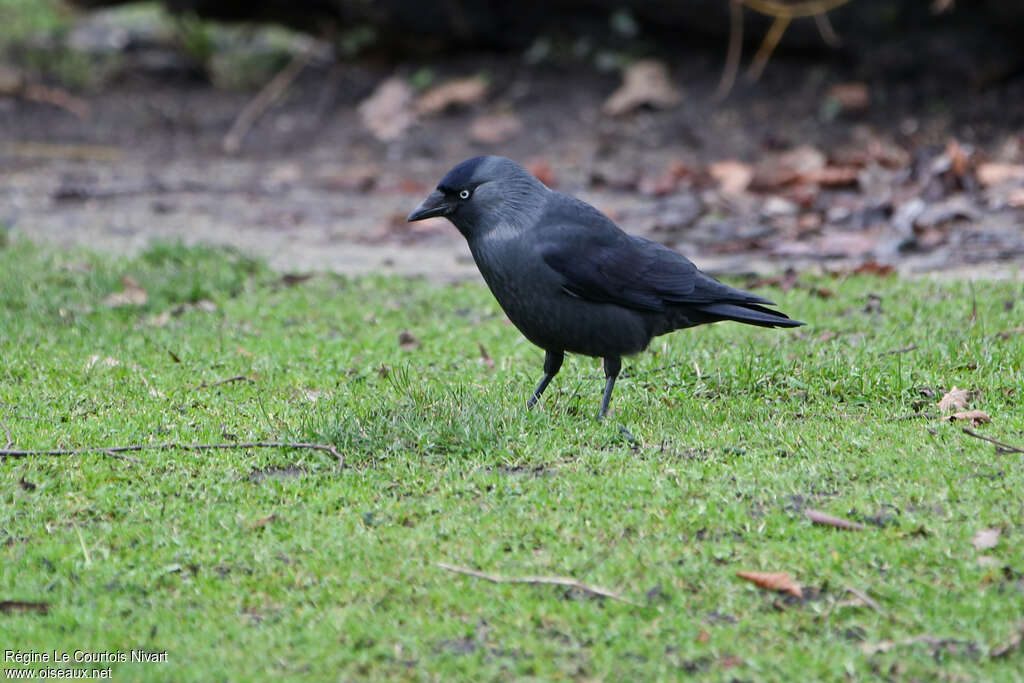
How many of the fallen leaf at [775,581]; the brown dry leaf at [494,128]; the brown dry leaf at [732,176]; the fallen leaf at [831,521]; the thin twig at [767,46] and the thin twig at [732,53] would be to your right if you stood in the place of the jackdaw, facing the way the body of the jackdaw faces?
4

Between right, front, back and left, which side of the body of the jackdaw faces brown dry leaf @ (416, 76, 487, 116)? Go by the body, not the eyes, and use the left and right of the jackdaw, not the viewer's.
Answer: right

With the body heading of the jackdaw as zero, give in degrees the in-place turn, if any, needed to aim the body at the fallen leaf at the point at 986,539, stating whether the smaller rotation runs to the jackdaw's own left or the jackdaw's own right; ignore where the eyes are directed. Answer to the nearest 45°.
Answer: approximately 135° to the jackdaw's own left

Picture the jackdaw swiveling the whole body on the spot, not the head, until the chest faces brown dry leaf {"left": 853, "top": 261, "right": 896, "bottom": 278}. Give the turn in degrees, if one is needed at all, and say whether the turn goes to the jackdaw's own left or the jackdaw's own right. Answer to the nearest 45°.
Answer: approximately 135° to the jackdaw's own right

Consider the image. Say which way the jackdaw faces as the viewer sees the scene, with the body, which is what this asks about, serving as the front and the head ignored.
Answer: to the viewer's left

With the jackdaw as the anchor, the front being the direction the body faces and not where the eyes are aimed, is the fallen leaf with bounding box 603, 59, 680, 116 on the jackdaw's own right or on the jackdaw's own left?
on the jackdaw's own right

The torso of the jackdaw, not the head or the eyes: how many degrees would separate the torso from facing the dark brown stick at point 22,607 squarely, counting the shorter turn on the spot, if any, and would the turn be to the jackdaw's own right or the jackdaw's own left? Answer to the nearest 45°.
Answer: approximately 45° to the jackdaw's own left

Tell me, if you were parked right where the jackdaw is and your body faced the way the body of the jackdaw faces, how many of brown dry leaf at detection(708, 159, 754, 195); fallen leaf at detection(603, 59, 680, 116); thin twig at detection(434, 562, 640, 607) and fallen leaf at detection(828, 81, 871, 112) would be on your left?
1

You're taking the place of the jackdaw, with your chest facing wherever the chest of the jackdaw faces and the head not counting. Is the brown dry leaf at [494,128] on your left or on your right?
on your right

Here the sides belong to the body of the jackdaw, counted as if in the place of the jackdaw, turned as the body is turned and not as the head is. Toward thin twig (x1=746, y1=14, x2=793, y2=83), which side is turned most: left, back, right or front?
right

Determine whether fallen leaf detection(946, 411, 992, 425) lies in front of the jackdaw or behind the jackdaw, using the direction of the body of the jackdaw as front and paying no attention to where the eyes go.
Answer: behind

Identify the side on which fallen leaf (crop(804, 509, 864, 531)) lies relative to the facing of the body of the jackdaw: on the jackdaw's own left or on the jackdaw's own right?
on the jackdaw's own left

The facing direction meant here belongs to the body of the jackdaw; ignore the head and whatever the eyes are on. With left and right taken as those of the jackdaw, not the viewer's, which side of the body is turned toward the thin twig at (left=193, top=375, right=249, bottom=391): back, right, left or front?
front

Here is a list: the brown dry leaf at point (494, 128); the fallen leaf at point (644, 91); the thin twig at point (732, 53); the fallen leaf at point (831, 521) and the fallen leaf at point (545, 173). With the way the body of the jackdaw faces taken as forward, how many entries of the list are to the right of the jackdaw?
4

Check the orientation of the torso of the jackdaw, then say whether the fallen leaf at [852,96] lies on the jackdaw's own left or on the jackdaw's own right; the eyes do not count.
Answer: on the jackdaw's own right

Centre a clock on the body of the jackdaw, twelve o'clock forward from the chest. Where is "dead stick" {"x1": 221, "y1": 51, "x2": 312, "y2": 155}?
The dead stick is roughly at 2 o'clock from the jackdaw.
